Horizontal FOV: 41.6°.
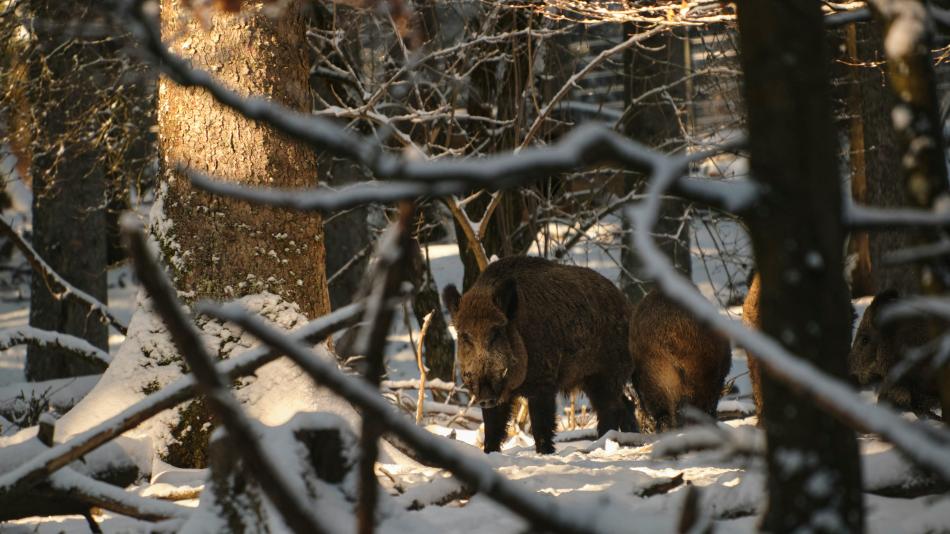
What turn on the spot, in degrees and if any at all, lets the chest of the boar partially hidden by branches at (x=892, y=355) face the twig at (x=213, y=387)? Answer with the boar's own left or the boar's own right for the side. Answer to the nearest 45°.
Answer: approximately 45° to the boar's own left

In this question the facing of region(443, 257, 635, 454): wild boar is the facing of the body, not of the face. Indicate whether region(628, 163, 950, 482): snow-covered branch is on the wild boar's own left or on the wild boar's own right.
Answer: on the wild boar's own left

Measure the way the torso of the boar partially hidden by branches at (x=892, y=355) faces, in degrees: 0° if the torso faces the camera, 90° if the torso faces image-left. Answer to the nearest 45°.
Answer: approximately 45°

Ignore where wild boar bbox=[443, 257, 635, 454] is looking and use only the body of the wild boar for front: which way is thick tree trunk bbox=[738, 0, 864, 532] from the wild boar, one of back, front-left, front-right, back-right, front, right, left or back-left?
front-left

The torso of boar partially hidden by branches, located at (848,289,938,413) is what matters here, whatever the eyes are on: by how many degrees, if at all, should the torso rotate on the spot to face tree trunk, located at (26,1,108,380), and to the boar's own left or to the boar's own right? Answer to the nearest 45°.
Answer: approximately 90° to the boar's own right

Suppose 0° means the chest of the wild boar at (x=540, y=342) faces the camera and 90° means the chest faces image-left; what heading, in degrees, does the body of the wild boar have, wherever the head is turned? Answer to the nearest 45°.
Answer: approximately 45°

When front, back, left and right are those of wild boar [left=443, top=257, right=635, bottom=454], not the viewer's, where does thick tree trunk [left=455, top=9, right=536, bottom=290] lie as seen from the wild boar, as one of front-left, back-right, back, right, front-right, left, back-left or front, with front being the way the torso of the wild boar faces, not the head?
back-right

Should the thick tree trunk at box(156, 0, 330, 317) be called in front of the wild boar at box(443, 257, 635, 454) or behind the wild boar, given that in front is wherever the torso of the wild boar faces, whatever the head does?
in front
